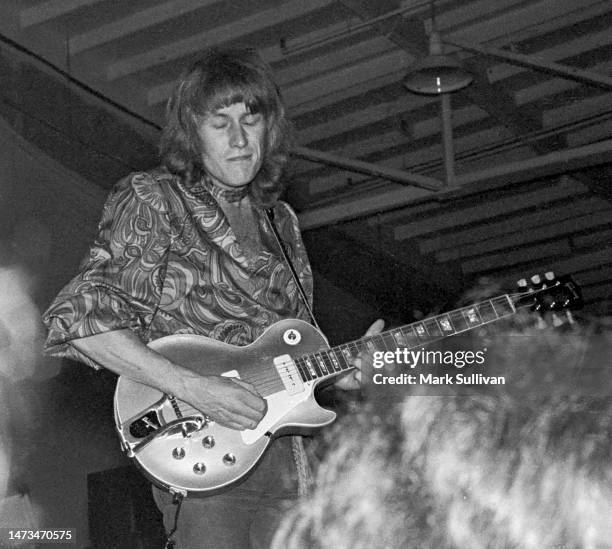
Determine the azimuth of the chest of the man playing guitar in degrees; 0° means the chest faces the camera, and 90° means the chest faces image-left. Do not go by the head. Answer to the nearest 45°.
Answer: approximately 315°

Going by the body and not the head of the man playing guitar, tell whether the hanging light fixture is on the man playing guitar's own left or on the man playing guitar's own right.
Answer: on the man playing guitar's own left
